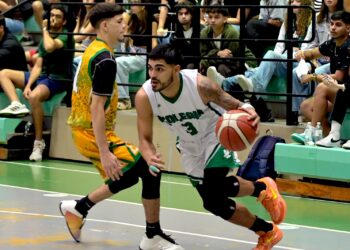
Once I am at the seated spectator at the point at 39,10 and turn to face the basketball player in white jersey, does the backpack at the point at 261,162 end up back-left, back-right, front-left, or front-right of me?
front-left

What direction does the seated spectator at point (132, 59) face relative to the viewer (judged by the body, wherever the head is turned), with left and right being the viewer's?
facing the viewer and to the left of the viewer

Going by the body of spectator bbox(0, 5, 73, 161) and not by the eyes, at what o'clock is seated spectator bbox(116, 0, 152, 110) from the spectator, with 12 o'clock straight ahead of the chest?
The seated spectator is roughly at 8 o'clock from the spectator.

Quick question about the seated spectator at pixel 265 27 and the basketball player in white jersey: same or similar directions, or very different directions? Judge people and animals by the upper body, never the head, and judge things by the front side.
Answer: same or similar directions

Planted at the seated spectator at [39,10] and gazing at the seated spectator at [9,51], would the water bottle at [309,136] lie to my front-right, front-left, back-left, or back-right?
front-left

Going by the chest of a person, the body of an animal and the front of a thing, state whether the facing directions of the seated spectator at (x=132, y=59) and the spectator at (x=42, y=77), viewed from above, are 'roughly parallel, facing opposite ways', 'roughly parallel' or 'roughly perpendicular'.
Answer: roughly parallel

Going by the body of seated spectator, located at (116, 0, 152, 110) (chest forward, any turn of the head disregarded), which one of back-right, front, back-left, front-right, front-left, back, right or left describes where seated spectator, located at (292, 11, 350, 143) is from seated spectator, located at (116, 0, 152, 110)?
left

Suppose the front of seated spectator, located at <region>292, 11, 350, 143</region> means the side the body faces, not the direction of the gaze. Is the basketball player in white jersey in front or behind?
in front

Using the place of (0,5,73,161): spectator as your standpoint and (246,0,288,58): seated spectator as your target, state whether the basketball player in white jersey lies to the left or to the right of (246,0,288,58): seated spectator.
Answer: right

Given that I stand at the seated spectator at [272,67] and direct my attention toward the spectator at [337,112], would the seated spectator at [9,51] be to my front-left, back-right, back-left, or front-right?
back-right

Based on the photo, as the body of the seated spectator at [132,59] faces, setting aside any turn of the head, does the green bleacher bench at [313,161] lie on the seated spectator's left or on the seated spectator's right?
on the seated spectator's left

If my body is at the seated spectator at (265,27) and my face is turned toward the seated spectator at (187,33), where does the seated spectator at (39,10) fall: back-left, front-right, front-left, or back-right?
front-right
